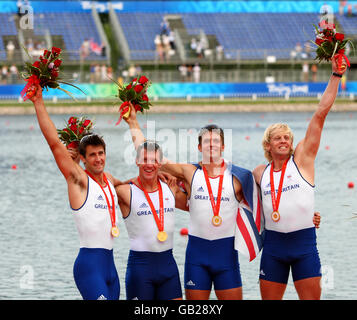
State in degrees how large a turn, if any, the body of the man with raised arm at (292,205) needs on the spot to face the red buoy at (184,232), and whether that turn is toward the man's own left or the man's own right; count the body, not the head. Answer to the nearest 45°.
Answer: approximately 180°

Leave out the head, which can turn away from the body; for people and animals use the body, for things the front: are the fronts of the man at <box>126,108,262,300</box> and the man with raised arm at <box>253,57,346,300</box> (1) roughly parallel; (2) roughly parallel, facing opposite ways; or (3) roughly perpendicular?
roughly parallel

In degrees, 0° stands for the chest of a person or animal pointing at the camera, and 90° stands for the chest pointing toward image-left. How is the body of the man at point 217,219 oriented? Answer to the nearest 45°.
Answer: approximately 0°

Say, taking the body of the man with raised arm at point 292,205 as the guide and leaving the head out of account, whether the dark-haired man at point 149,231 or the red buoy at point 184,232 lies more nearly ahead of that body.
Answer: the dark-haired man

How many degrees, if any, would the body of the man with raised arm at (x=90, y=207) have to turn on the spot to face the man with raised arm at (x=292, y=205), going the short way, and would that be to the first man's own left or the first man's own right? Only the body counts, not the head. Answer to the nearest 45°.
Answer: approximately 45° to the first man's own left

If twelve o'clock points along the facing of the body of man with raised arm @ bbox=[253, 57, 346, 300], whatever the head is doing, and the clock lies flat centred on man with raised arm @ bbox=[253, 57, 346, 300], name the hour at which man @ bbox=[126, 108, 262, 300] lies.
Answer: man @ bbox=[126, 108, 262, 300] is roughly at 3 o'clock from man with raised arm @ bbox=[253, 57, 346, 300].

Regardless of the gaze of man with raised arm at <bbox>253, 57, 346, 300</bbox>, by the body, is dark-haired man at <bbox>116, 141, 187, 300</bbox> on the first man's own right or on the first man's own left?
on the first man's own right

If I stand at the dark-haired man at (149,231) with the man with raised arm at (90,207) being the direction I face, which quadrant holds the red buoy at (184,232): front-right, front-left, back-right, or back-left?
back-right

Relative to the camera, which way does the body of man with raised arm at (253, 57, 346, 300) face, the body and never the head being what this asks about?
toward the camera

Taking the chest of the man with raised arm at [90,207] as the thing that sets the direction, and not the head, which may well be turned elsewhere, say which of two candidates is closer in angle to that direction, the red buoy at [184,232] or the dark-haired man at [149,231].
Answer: the dark-haired man

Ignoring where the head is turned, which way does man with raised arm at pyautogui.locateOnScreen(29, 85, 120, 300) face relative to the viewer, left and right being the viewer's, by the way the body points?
facing the viewer and to the right of the viewer

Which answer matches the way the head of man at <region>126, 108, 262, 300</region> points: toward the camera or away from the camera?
toward the camera
